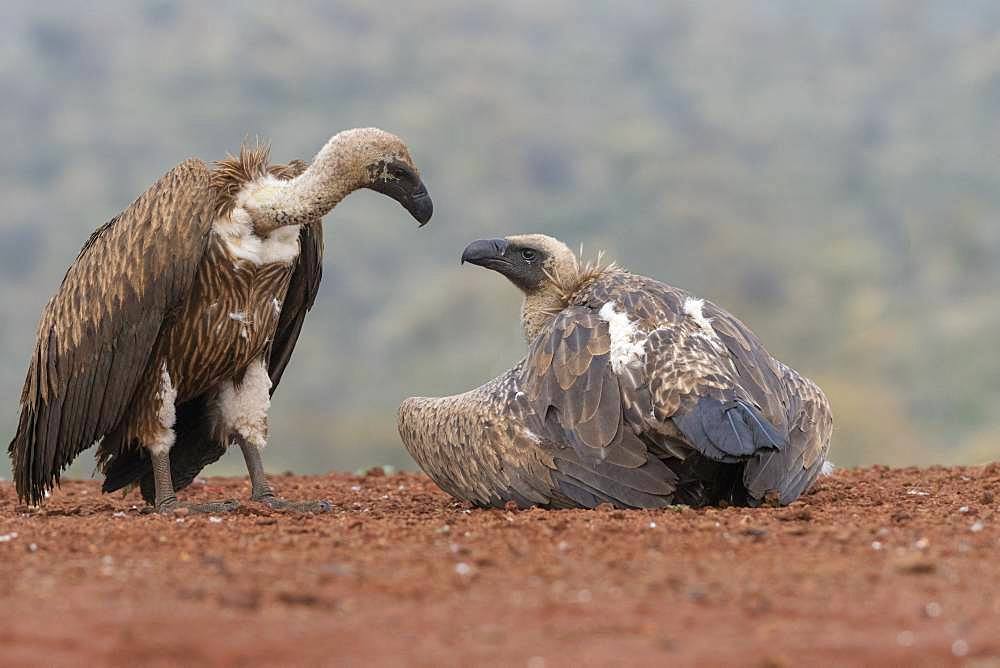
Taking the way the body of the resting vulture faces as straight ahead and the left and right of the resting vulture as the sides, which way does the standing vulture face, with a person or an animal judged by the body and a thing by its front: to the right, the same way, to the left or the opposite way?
the opposite way

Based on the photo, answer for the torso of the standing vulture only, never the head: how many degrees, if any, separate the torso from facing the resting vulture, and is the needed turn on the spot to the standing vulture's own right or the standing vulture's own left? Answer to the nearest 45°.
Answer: approximately 45° to the standing vulture's own left

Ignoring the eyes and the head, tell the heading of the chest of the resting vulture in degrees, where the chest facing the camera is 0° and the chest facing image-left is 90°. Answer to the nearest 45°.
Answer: approximately 135°

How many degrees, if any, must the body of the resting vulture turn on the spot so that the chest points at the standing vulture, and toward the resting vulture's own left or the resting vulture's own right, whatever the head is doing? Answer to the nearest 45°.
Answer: approximately 45° to the resting vulture's own left
